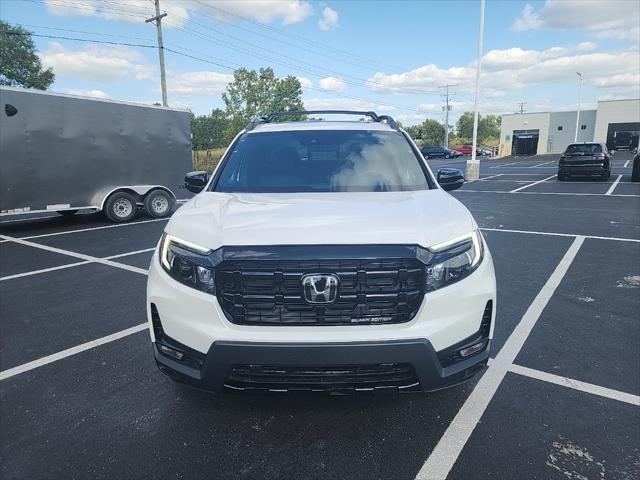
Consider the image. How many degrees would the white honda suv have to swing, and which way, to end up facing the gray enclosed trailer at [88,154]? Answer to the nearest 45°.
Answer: approximately 135° to its right

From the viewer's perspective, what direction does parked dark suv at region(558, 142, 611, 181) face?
away from the camera

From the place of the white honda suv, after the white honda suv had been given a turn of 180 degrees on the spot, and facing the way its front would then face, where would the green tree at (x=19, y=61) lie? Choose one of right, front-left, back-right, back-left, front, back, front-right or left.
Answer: front-left

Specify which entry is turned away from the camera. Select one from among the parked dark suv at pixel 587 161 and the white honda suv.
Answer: the parked dark suv

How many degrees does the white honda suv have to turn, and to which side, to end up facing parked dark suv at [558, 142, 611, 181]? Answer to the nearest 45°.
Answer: approximately 135° to its left

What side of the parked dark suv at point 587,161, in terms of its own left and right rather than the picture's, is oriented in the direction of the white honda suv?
back

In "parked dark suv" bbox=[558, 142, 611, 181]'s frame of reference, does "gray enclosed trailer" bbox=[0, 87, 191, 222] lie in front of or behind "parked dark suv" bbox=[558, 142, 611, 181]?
behind

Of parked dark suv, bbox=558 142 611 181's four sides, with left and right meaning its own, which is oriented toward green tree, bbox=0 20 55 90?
left

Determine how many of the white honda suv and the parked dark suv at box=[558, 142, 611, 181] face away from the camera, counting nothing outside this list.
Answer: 1

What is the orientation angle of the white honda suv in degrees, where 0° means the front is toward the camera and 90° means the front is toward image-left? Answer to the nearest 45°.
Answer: approximately 0°
